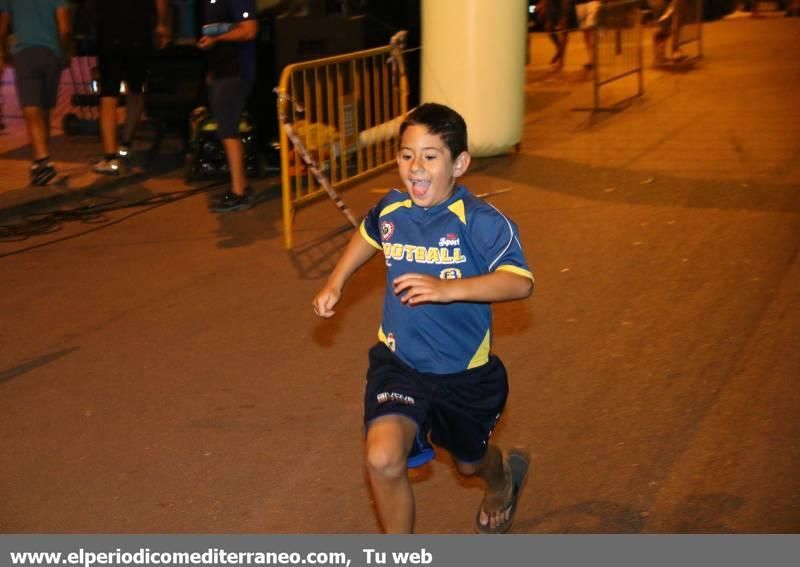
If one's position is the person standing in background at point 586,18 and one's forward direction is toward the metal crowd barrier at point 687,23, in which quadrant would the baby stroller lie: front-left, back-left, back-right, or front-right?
back-right

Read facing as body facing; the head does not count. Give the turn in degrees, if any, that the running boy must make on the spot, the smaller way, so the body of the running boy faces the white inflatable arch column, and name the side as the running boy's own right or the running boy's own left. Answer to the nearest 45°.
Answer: approximately 135° to the running boy's own right

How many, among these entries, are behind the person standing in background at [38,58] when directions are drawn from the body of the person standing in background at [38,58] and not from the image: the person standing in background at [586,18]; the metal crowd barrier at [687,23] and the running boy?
1

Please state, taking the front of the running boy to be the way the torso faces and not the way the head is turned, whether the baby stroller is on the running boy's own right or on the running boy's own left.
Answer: on the running boy's own right

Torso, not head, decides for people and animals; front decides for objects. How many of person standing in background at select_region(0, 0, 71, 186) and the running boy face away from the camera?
1

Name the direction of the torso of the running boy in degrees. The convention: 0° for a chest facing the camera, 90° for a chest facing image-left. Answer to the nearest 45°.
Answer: approximately 45°

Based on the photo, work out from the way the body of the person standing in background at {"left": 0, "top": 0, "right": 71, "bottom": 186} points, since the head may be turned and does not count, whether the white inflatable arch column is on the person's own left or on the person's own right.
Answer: on the person's own right

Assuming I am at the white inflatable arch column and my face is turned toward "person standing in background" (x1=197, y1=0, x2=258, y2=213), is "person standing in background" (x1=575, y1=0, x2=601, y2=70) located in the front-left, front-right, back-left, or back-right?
back-right

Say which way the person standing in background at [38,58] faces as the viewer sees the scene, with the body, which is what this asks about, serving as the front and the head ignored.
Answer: away from the camera

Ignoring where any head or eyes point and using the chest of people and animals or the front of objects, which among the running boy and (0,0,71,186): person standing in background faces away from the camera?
the person standing in background
